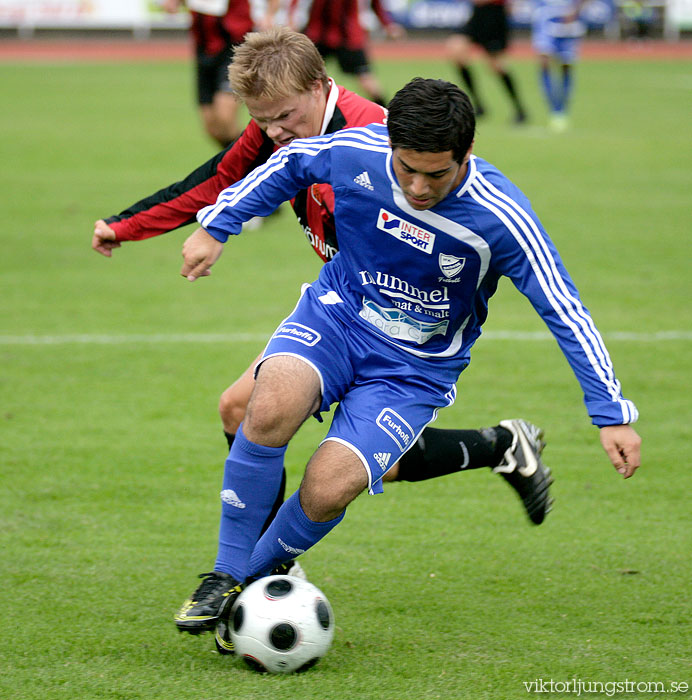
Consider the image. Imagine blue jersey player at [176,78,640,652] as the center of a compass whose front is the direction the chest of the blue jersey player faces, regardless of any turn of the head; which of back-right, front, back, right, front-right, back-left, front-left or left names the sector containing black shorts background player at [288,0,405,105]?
back

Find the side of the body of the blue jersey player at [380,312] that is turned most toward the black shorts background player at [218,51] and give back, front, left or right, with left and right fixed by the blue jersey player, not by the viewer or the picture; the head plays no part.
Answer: back

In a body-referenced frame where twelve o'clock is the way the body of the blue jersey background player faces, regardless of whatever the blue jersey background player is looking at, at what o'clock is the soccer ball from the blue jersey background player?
The soccer ball is roughly at 12 o'clock from the blue jersey background player.

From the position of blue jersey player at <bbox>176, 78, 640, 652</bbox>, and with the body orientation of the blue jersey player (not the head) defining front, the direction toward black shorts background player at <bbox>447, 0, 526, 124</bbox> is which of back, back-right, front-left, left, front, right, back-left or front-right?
back

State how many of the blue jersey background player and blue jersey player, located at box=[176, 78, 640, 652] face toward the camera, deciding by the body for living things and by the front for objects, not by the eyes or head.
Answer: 2

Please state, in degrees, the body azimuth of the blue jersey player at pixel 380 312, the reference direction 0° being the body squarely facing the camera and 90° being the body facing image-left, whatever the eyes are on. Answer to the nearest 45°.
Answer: approximately 0°
